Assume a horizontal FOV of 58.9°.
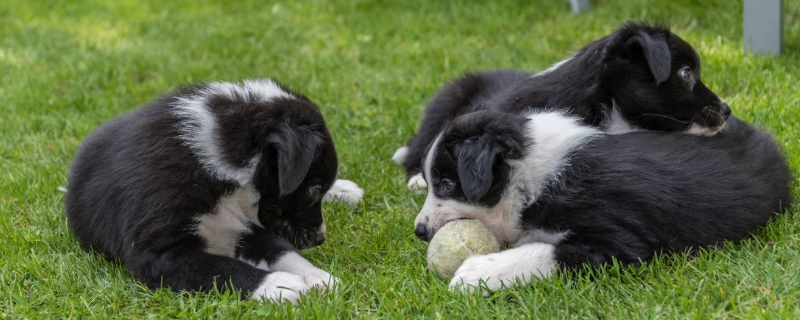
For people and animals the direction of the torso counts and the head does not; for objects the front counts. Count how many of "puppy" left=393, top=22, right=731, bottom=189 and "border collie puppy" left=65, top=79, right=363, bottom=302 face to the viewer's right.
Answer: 2

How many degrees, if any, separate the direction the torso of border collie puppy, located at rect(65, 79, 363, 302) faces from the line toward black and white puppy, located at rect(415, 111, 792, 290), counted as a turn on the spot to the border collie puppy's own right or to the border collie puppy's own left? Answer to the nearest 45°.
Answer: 0° — it already faces it

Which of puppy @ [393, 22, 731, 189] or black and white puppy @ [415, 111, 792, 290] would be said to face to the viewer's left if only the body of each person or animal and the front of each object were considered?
the black and white puppy

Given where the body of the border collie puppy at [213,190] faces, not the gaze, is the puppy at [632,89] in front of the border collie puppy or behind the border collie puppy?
in front

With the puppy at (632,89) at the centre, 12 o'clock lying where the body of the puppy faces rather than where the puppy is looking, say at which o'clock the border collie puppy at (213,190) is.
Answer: The border collie puppy is roughly at 5 o'clock from the puppy.

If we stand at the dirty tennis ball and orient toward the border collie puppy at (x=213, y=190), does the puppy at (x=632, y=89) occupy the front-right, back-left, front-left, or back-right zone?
back-right

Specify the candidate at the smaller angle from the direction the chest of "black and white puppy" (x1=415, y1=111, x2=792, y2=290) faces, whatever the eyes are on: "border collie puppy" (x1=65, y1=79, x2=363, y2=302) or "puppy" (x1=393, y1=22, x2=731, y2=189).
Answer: the border collie puppy

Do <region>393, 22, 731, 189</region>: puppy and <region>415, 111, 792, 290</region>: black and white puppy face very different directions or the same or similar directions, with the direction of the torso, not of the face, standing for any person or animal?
very different directions

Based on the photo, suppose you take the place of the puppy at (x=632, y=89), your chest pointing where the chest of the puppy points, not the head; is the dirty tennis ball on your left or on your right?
on your right

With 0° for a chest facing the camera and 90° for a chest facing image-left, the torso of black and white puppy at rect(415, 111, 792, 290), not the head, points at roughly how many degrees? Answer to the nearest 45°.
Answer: approximately 90°

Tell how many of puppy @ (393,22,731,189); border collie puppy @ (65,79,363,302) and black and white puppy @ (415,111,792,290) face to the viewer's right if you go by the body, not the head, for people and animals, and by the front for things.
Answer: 2

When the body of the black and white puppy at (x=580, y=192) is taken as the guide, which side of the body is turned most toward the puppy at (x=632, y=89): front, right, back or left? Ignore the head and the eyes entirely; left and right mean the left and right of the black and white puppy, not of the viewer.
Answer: right

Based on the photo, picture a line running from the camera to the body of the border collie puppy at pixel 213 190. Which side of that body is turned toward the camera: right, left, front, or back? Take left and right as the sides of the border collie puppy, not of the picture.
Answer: right

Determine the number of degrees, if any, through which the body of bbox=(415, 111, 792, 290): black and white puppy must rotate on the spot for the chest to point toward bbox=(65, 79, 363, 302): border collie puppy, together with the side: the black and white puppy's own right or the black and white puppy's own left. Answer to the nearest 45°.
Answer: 0° — it already faces it

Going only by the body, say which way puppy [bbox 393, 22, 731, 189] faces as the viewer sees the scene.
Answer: to the viewer's right
